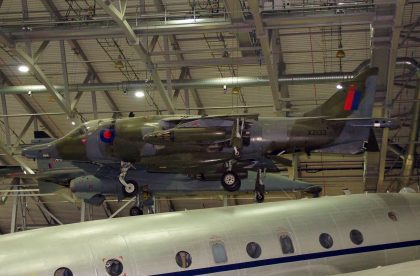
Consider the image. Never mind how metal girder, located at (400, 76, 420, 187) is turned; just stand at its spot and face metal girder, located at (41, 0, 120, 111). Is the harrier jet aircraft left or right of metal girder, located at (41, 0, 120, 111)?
left

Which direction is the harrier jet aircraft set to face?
to the viewer's left

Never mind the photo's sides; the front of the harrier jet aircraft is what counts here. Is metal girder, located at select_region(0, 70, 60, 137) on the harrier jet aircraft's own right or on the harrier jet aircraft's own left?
on the harrier jet aircraft's own right

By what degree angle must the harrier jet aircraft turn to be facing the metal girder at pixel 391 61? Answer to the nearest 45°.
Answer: approximately 135° to its right

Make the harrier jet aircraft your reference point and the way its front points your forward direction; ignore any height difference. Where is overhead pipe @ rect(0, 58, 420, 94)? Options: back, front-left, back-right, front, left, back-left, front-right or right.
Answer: right

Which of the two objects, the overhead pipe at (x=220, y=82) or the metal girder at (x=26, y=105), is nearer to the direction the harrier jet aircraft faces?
the metal girder

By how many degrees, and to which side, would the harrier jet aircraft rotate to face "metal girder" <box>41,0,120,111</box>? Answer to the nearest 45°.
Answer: approximately 45° to its right
